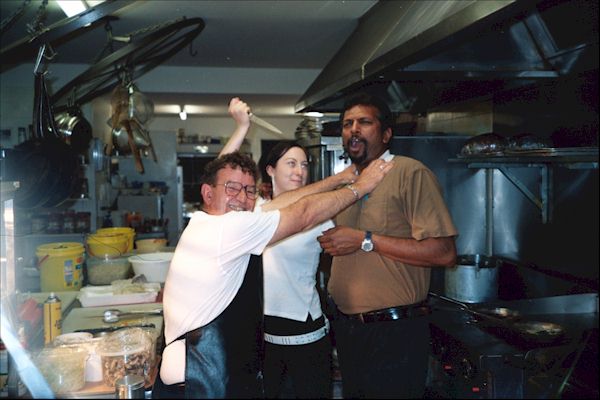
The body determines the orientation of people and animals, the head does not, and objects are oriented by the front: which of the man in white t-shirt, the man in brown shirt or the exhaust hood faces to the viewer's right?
the man in white t-shirt

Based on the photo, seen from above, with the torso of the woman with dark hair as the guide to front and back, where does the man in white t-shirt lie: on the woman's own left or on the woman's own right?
on the woman's own right

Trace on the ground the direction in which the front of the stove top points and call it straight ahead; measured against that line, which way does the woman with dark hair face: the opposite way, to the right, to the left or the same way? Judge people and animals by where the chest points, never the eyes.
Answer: to the left

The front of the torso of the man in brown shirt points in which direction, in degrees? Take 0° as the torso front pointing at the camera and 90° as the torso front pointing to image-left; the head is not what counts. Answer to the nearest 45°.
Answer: approximately 45°

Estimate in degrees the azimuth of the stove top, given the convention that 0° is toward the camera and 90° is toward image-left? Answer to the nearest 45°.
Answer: approximately 45°

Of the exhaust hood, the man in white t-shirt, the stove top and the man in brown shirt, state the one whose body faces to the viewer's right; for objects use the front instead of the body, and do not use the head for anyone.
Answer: the man in white t-shirt

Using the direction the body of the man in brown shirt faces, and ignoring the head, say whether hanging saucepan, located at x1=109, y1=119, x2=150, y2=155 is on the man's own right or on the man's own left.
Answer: on the man's own right

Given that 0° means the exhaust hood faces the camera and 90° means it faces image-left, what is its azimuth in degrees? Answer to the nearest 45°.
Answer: approximately 45°

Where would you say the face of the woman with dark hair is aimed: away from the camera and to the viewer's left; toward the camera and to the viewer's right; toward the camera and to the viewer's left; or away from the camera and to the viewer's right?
toward the camera and to the viewer's right

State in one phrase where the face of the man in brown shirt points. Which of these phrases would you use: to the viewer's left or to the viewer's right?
to the viewer's left
